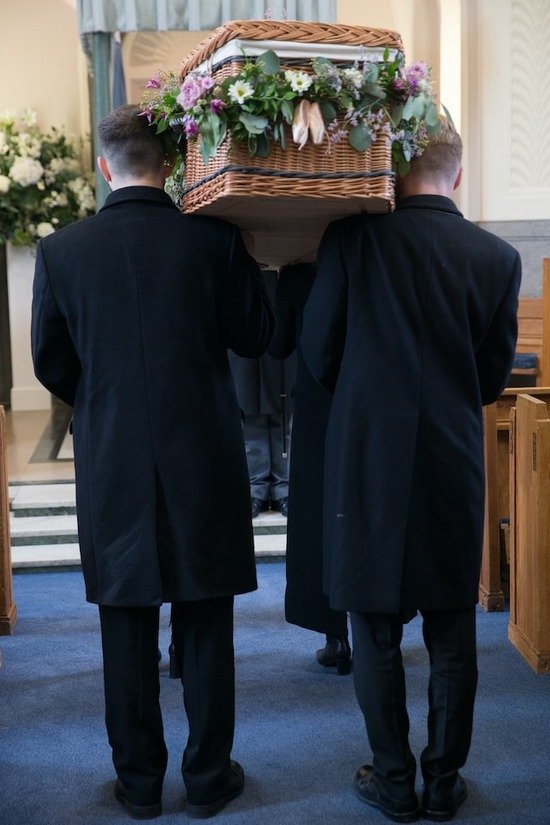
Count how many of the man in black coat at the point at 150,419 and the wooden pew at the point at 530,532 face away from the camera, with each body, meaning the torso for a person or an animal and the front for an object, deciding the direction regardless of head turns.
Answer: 2

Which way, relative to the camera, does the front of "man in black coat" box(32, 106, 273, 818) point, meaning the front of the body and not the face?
away from the camera

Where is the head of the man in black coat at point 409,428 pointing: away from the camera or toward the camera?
away from the camera

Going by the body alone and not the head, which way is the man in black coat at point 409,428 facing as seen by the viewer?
away from the camera

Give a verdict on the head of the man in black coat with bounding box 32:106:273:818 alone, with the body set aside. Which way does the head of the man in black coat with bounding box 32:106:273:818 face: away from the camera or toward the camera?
away from the camera

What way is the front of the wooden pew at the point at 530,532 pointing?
away from the camera

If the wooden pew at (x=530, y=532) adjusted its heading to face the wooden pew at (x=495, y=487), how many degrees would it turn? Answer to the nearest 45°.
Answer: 0° — it already faces it
